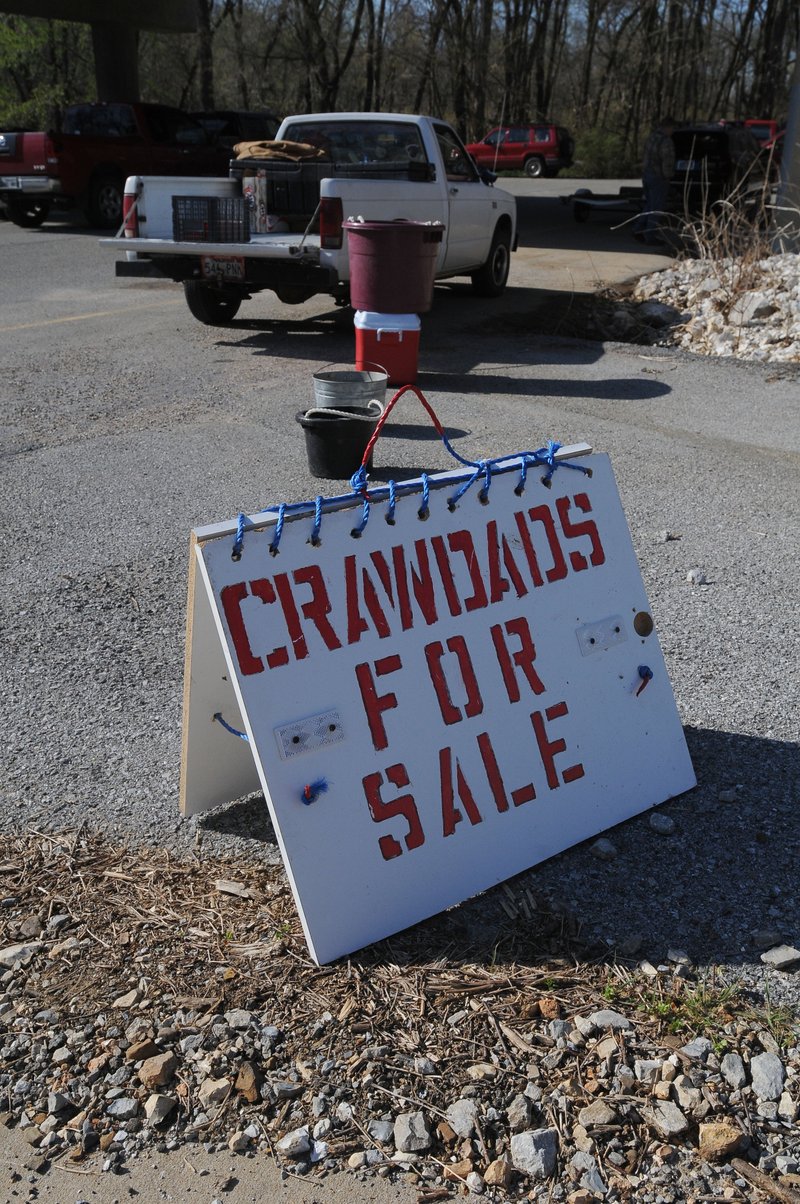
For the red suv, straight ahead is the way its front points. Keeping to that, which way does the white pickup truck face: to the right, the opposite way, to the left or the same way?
to the right

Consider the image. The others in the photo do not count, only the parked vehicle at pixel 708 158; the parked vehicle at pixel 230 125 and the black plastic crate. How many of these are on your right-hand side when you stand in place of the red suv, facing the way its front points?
0

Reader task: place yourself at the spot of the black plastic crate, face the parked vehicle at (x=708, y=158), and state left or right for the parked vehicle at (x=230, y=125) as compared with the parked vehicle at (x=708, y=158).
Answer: left

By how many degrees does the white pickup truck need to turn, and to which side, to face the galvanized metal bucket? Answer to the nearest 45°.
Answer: approximately 135° to its right

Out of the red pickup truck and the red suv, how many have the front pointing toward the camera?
0

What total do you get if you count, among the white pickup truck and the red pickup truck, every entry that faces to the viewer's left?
0

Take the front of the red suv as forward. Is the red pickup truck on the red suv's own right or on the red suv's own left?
on the red suv's own left

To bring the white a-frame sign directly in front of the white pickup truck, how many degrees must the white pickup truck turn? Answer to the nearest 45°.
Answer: approximately 135° to its right

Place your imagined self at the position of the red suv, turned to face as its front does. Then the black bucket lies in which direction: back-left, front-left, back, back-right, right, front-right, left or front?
back-left

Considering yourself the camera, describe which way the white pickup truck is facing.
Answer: facing away from the viewer and to the right of the viewer

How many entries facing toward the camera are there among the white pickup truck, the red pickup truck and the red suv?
0

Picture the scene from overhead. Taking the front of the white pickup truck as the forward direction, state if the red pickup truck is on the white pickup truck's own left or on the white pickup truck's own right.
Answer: on the white pickup truck's own left

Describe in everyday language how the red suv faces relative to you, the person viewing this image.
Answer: facing away from the viewer and to the left of the viewer

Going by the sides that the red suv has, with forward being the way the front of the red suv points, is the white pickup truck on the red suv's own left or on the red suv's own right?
on the red suv's own left
